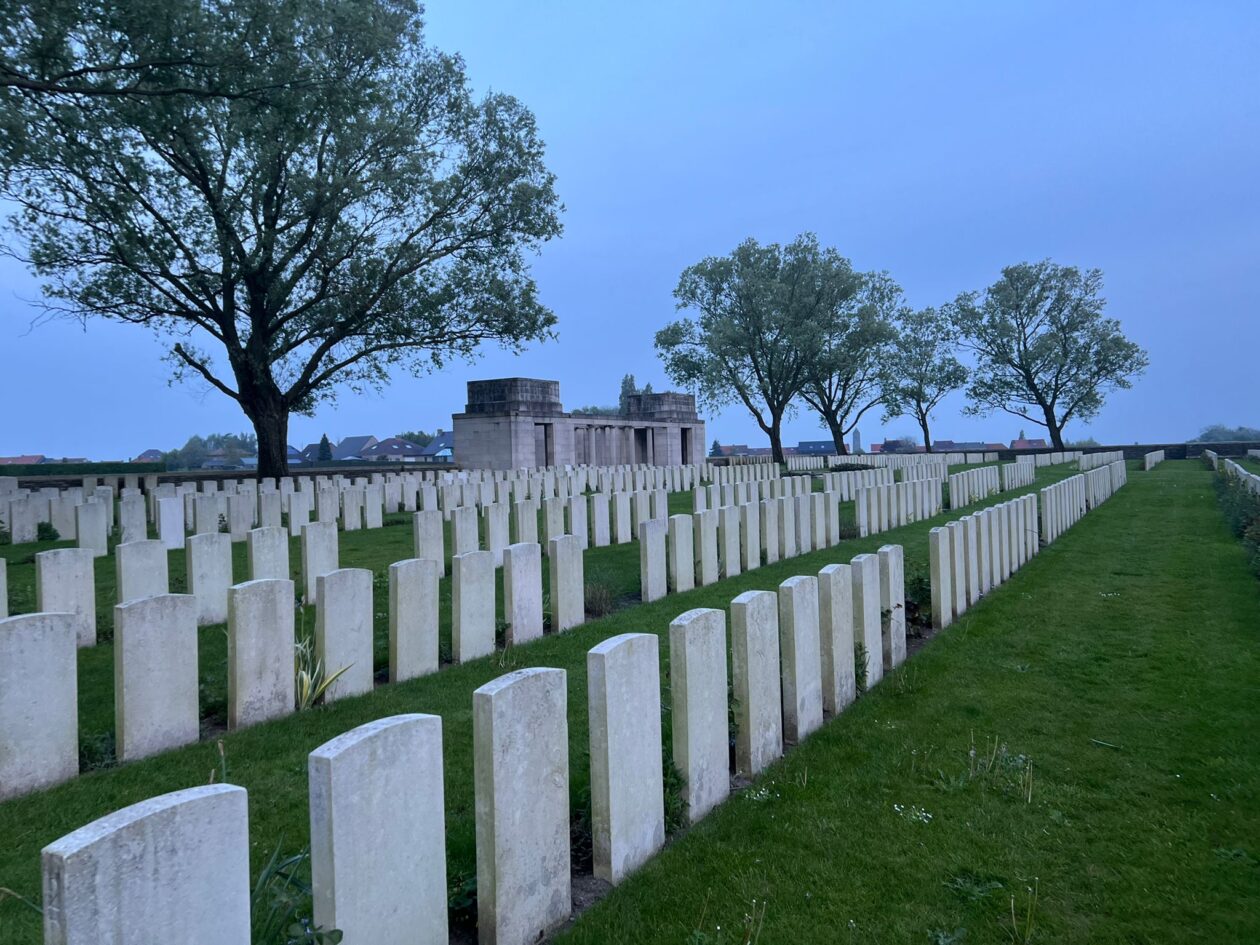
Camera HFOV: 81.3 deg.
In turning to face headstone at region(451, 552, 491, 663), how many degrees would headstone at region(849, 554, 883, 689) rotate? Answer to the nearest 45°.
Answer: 0° — it already faces it

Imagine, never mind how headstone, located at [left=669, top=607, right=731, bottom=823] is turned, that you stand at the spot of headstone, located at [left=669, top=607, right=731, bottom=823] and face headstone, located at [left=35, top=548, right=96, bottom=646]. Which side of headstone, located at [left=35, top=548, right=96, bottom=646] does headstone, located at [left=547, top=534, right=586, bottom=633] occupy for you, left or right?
right

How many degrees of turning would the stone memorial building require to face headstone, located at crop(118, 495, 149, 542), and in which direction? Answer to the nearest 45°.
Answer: approximately 45° to its right

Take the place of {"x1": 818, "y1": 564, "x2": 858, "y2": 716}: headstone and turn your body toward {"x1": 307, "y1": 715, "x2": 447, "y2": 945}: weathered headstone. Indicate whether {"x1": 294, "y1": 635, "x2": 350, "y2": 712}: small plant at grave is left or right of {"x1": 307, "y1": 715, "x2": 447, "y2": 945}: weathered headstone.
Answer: right

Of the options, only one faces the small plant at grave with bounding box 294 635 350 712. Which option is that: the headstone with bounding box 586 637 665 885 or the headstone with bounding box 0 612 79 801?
the headstone with bounding box 586 637 665 885
